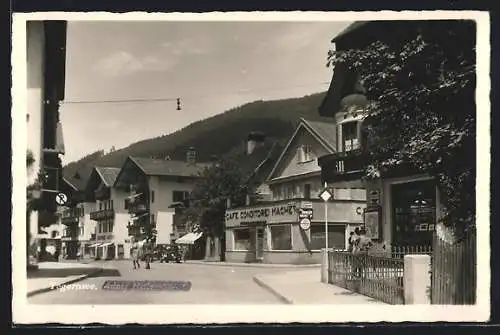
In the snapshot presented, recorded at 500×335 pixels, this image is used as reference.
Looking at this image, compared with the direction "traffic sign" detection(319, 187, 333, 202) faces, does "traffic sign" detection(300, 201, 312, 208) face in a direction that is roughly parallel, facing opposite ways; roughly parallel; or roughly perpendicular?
roughly parallel

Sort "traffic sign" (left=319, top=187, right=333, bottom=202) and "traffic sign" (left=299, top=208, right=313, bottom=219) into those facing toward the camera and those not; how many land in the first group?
2

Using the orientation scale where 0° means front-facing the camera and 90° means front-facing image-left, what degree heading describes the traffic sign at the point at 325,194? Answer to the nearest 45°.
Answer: approximately 0°

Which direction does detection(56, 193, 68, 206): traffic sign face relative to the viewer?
toward the camera

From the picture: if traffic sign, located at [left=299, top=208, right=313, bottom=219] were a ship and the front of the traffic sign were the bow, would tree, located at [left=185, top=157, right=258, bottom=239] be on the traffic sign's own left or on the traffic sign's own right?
on the traffic sign's own right

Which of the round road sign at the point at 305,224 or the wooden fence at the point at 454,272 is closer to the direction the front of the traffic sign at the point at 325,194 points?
the wooden fence

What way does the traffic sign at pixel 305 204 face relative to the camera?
toward the camera

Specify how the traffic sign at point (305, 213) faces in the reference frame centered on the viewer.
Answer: facing the viewer

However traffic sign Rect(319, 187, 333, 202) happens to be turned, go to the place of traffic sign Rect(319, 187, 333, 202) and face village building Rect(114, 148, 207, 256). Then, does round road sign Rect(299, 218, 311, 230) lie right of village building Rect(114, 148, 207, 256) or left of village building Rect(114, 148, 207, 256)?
right

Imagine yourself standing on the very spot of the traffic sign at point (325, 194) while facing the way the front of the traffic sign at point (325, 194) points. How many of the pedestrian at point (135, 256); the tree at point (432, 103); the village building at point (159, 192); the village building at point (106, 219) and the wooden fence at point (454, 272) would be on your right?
3

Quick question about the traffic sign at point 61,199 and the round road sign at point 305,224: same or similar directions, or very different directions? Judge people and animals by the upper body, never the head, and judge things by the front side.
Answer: same or similar directions
